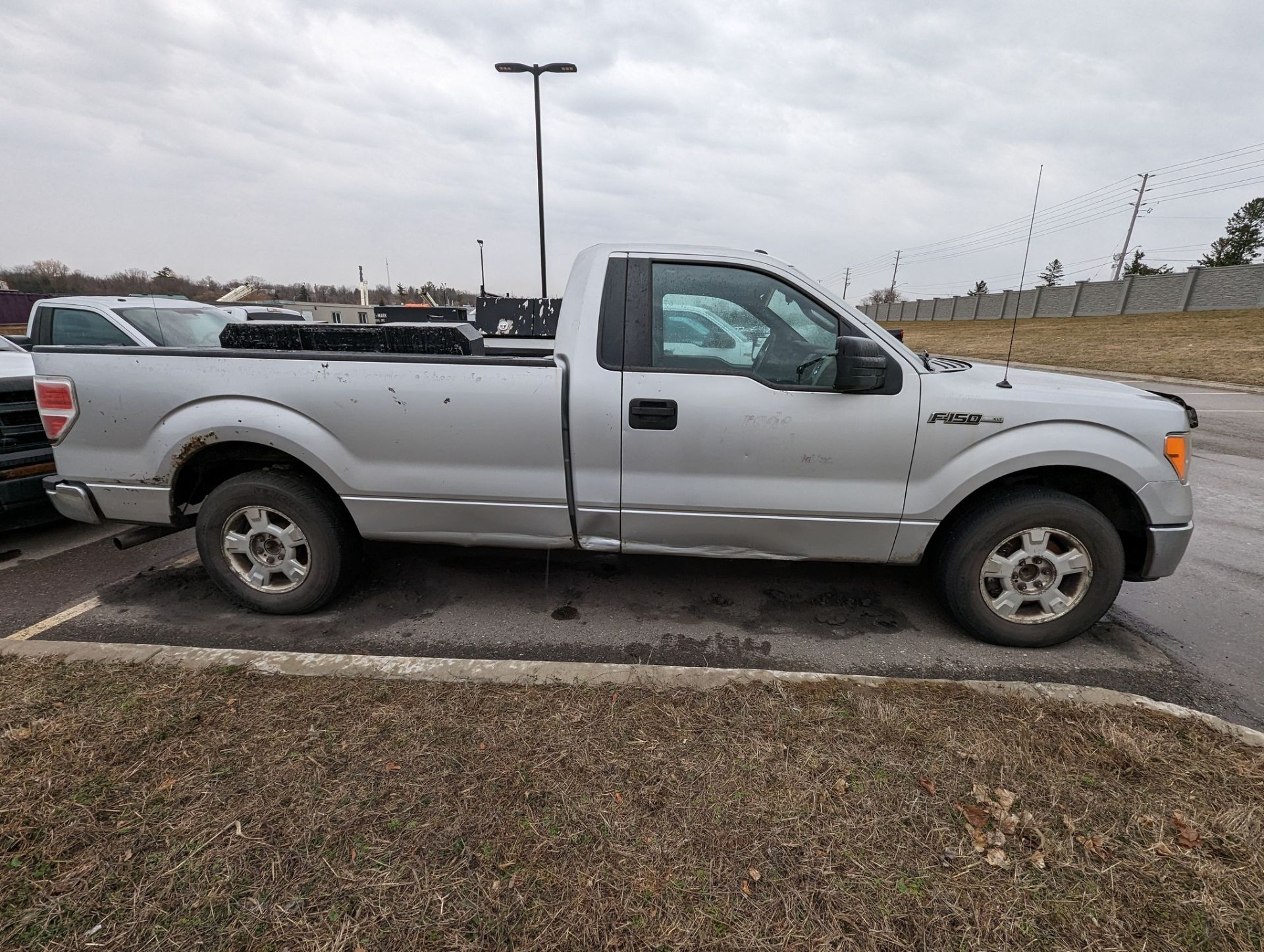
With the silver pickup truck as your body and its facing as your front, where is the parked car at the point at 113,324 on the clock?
The parked car is roughly at 7 o'clock from the silver pickup truck.

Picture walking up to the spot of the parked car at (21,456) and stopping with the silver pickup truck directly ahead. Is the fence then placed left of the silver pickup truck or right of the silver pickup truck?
left

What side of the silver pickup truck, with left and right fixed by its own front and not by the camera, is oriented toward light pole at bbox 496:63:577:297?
left

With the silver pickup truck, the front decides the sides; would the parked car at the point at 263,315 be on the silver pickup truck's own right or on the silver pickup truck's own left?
on the silver pickup truck's own left

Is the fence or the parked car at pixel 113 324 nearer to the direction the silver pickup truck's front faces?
the fence

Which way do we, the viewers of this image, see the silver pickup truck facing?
facing to the right of the viewer

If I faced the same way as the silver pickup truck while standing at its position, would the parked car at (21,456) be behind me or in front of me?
behind

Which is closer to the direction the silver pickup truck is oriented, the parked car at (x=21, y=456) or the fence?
the fence

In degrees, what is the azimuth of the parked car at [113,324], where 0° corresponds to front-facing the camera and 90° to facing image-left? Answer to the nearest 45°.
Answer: approximately 315°

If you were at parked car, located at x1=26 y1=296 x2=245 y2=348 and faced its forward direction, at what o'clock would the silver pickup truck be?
The silver pickup truck is roughly at 1 o'clock from the parked car.
